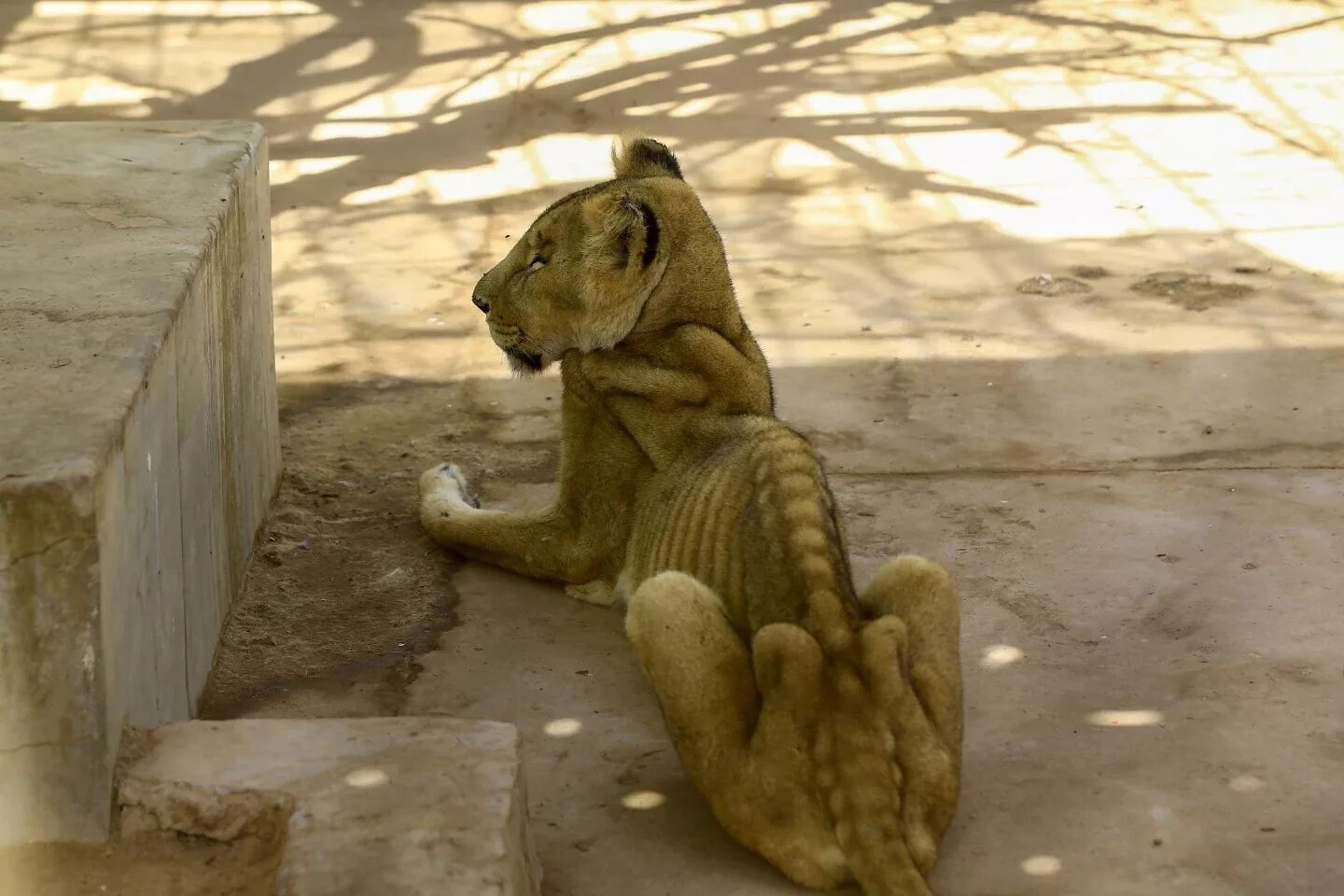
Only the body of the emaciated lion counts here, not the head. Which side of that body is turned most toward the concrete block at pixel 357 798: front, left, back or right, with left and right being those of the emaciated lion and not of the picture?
left

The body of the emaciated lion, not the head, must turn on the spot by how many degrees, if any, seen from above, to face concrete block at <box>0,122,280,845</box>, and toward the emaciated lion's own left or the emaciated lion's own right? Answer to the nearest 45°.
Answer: approximately 45° to the emaciated lion's own left

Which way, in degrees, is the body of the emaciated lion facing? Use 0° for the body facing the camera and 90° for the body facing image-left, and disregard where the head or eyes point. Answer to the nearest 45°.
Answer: approximately 135°

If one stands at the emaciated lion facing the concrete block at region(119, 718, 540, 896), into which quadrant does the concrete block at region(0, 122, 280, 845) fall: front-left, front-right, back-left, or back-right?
front-right

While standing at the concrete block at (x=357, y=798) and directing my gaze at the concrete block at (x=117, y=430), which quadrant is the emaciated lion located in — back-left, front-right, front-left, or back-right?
front-right

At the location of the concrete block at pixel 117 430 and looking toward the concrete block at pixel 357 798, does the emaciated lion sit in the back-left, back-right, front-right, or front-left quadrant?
front-left
